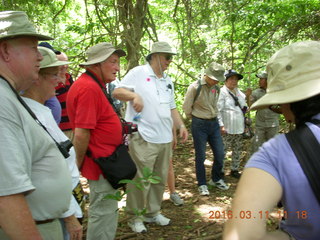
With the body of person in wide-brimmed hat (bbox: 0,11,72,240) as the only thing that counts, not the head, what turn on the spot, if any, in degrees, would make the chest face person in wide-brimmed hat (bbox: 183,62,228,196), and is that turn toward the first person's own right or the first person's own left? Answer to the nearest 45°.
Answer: approximately 45° to the first person's own left

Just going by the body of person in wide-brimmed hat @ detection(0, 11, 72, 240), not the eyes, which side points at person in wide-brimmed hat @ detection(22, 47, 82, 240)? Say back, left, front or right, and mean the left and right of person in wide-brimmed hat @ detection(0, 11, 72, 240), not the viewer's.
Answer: left

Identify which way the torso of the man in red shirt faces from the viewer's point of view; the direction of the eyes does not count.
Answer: to the viewer's right

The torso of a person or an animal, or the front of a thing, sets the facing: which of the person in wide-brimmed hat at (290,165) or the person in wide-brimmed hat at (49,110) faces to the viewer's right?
the person in wide-brimmed hat at (49,110)

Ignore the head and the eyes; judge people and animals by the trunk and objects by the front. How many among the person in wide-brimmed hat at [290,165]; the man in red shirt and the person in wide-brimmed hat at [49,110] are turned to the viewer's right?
2

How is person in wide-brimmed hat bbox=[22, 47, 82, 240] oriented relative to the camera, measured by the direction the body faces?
to the viewer's right

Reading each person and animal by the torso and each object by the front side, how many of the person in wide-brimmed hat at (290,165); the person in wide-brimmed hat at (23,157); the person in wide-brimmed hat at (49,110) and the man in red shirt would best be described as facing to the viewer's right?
3

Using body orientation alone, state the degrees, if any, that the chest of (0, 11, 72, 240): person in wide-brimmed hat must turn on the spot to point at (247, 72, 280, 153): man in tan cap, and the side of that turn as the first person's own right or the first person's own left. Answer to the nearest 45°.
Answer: approximately 45° to the first person's own left

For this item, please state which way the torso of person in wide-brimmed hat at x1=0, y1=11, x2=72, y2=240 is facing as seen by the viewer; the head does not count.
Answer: to the viewer's right

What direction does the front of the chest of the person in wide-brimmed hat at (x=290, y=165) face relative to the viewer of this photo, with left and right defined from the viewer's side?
facing away from the viewer and to the left of the viewer

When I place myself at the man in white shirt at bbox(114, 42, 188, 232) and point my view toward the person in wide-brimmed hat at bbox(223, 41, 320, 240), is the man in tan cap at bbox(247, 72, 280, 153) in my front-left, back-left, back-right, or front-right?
back-left

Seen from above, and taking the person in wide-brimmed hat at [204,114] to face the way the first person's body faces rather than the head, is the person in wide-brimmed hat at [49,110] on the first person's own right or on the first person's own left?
on the first person's own right

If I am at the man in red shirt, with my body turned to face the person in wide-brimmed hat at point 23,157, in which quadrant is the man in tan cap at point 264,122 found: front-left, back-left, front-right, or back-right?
back-left
